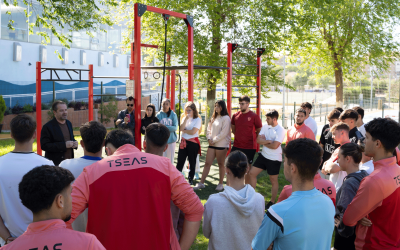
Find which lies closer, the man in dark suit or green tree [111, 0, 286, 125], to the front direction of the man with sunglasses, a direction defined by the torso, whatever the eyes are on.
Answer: the man in dark suit

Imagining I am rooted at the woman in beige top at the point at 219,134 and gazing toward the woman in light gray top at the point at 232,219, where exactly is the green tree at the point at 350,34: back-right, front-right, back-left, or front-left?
back-left

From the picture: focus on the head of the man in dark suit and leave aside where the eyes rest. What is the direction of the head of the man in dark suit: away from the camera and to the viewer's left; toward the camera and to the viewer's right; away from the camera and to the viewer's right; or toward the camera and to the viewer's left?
toward the camera and to the viewer's right

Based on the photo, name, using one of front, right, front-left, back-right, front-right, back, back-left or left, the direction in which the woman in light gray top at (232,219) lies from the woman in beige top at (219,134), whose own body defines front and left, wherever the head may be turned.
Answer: front-left

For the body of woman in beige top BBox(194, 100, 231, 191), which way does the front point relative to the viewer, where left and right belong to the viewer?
facing the viewer and to the left of the viewer

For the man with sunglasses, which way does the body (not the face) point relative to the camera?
toward the camera

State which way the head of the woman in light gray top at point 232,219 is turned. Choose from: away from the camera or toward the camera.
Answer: away from the camera

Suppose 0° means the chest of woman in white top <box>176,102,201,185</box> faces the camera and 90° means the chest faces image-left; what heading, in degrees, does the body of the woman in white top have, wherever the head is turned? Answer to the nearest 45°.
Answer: approximately 45°

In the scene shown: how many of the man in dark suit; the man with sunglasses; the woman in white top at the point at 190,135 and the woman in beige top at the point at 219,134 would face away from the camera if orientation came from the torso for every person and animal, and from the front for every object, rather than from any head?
0

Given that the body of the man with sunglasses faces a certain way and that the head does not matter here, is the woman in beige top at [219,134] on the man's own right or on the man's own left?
on the man's own left

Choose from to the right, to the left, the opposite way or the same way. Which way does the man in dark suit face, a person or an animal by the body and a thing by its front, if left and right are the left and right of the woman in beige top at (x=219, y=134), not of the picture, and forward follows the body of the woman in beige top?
to the left

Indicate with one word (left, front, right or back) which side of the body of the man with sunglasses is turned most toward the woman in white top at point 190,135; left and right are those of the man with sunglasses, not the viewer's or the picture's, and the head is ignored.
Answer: left

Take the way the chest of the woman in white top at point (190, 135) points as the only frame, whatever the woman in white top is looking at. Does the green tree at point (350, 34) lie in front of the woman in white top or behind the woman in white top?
behind

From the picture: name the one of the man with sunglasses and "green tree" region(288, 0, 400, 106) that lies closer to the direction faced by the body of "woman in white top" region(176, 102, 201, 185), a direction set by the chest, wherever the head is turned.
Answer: the man with sunglasses

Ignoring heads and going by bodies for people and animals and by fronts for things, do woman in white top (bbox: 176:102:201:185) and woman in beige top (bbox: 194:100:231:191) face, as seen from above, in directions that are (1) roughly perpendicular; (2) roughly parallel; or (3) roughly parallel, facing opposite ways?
roughly parallel

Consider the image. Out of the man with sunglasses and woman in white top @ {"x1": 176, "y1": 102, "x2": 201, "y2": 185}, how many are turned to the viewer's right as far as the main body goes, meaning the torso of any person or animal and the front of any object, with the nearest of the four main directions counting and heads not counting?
0
